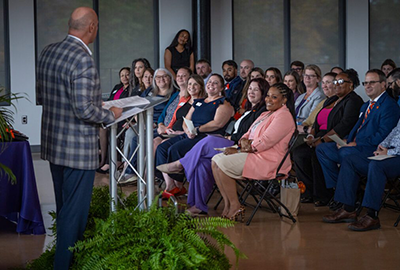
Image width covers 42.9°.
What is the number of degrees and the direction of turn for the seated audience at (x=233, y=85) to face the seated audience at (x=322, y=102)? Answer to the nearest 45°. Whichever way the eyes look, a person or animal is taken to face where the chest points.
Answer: approximately 90° to their left

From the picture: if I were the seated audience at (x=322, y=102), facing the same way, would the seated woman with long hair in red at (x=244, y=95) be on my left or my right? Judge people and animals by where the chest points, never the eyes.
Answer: on my right

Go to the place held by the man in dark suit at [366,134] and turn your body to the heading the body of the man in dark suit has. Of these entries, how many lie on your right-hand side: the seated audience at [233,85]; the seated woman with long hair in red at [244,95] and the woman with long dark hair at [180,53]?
3

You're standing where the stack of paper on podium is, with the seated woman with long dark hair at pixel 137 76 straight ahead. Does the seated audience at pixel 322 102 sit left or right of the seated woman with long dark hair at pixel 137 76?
right

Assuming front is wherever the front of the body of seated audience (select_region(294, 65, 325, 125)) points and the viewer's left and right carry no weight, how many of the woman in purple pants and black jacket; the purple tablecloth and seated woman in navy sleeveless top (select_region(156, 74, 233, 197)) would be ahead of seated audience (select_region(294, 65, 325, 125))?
3

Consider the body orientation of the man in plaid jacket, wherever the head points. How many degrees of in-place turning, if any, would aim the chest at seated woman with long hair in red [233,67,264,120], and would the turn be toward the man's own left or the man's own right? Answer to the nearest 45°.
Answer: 0° — they already face them

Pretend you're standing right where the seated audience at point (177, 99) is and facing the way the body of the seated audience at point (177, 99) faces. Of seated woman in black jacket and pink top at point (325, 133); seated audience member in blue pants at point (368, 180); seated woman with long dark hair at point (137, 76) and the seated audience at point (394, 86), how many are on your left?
3

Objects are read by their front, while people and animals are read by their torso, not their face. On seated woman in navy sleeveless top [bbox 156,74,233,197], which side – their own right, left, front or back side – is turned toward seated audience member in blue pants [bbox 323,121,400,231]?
left

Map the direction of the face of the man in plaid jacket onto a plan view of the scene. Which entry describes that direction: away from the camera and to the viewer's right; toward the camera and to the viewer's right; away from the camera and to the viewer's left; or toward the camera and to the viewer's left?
away from the camera and to the viewer's right

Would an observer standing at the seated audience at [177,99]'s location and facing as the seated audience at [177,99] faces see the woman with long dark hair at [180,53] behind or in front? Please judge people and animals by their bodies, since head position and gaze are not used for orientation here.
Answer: behind

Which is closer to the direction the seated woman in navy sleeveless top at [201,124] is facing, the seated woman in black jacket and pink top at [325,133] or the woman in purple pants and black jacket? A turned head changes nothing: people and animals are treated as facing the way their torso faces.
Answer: the woman in purple pants and black jacket

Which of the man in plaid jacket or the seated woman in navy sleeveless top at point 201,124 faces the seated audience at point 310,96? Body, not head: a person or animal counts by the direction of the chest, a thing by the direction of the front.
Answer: the man in plaid jacket
